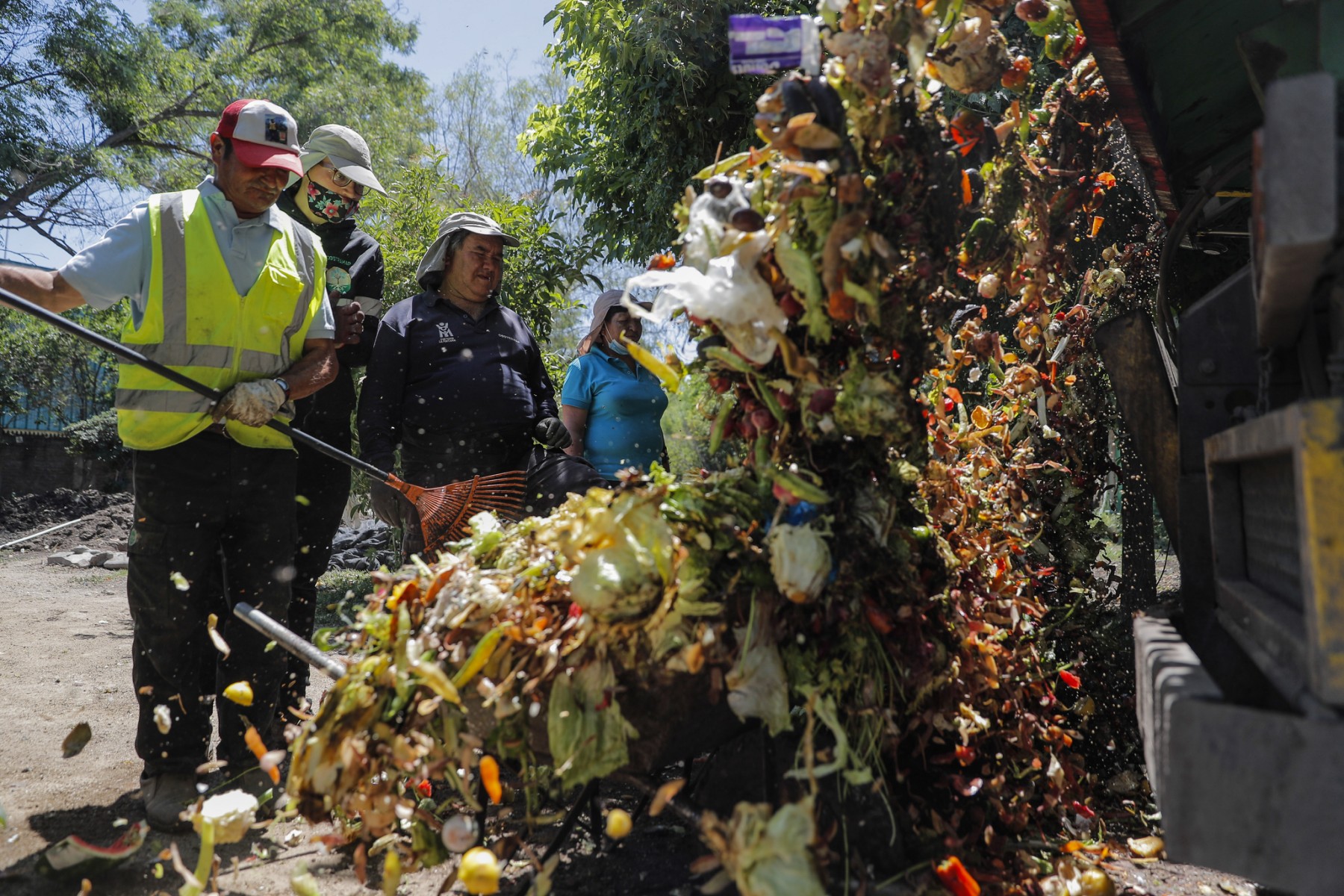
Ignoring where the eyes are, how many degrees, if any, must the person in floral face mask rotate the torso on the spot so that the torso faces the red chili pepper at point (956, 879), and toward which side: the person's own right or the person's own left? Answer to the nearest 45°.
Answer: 0° — they already face it

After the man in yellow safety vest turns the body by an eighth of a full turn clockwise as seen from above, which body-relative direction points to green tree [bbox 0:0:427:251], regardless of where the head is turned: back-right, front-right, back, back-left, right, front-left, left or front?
back

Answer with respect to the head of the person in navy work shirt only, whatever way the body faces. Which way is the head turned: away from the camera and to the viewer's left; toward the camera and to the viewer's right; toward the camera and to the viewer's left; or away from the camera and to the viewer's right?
toward the camera and to the viewer's right

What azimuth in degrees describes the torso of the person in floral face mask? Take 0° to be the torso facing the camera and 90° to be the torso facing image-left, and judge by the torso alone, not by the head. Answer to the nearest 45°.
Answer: approximately 315°

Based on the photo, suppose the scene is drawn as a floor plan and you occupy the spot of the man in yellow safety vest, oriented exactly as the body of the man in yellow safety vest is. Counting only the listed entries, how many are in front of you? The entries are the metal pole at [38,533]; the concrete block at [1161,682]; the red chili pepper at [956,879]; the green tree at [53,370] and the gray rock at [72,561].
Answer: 2

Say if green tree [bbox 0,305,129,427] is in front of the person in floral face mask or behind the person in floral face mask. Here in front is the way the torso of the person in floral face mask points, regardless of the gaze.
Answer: behind

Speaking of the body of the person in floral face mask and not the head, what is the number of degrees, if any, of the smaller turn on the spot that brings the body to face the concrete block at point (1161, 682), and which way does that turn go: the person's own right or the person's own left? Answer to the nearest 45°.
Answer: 0° — they already face it

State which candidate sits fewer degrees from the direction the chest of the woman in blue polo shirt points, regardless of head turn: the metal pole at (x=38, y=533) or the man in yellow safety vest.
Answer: the man in yellow safety vest

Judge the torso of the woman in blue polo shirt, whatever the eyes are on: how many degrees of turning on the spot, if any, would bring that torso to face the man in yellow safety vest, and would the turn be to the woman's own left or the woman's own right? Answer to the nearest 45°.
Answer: approximately 90° to the woman's own right

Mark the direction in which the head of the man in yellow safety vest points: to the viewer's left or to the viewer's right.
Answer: to the viewer's right

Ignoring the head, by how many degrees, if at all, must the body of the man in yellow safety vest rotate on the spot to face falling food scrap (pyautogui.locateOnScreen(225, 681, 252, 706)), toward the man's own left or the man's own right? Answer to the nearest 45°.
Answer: approximately 45° to the man's own right

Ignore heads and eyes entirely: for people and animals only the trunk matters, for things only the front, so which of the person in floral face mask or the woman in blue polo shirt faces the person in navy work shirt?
the person in floral face mask
